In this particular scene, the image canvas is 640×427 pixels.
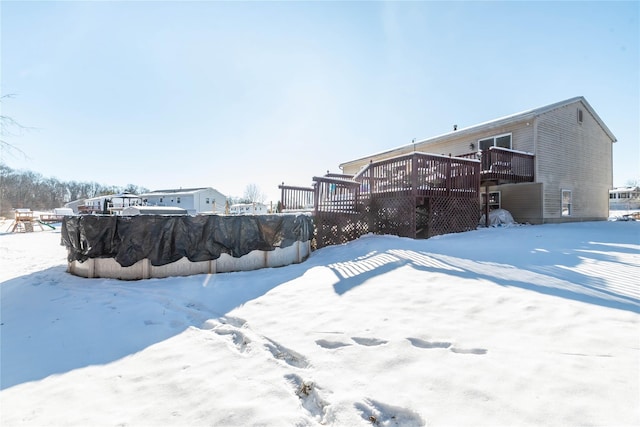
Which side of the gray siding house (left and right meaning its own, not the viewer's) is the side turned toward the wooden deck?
back

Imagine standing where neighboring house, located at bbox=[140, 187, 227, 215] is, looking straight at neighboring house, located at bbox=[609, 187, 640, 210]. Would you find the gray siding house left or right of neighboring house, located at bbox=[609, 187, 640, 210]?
right

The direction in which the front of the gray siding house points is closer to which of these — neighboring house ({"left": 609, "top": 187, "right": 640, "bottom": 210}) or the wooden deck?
the neighboring house

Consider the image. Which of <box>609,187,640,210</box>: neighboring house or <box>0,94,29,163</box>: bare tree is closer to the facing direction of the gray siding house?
the neighboring house

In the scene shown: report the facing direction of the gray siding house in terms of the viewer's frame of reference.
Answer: facing away from the viewer and to the right of the viewer

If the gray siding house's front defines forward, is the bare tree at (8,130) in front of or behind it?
behind

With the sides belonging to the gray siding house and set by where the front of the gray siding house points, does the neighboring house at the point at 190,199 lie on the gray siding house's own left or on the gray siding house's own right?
on the gray siding house's own left
